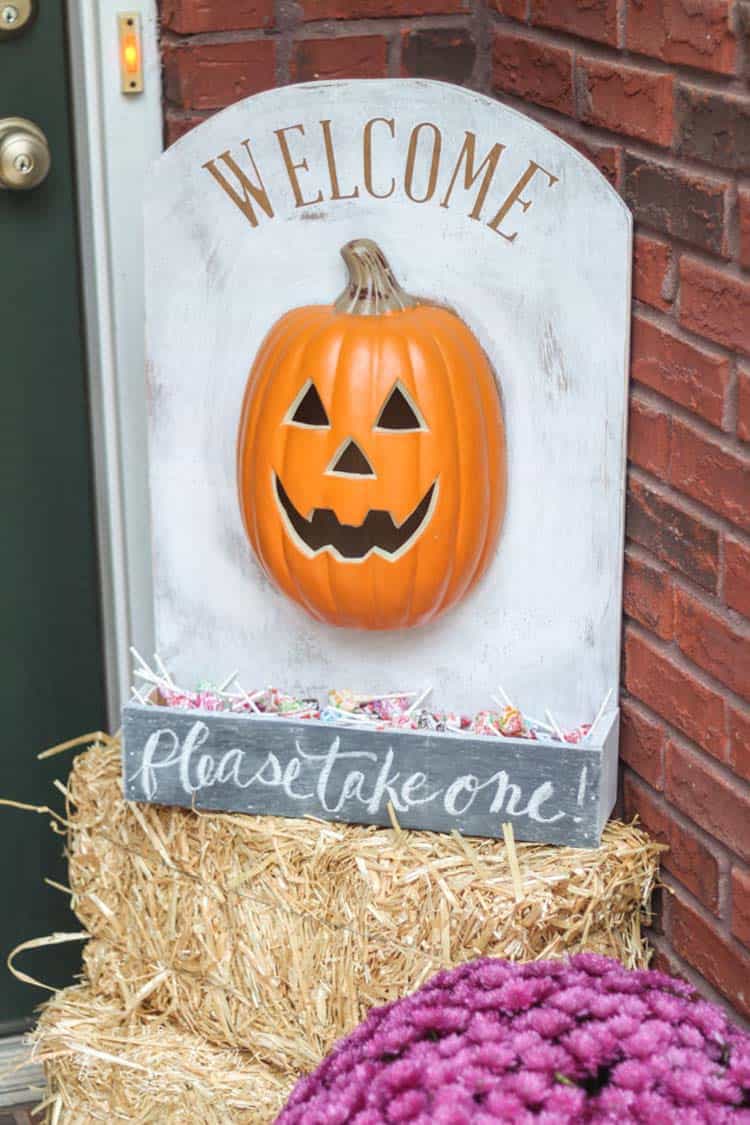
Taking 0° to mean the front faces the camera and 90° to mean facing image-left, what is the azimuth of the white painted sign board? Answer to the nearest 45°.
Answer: approximately 0°

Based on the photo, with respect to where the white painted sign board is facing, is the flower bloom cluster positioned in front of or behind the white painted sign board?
in front

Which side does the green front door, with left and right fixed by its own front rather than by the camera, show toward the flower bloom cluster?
front

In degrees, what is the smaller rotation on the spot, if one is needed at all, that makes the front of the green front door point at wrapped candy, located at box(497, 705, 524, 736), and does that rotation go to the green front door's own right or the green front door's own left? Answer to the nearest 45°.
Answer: approximately 45° to the green front door's own left

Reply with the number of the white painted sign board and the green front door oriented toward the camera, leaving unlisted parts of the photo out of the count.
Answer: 2

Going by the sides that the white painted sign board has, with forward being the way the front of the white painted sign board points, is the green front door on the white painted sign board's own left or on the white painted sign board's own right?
on the white painted sign board's own right

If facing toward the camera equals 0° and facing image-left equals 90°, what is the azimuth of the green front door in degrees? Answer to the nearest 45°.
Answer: approximately 0°
